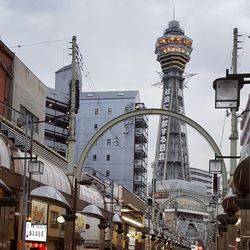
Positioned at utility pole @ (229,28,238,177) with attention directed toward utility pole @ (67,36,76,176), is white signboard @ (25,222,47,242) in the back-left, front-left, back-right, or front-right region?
front-left

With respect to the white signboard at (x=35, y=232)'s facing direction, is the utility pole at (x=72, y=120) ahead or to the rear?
to the rear

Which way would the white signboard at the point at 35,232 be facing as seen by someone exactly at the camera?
facing the viewer

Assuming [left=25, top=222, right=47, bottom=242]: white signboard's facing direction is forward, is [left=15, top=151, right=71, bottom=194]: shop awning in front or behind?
behind

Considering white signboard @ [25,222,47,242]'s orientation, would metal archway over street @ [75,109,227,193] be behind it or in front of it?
behind

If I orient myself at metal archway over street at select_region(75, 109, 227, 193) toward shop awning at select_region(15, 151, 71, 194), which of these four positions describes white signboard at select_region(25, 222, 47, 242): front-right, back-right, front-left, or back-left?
front-left

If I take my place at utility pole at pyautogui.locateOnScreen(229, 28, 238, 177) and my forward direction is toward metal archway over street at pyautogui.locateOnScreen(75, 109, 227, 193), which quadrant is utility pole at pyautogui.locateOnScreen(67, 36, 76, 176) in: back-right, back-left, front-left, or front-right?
front-left

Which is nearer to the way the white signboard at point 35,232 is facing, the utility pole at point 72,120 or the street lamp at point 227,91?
the street lamp

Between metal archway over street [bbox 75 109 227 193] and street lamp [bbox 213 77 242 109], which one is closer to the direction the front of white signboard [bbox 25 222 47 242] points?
the street lamp
